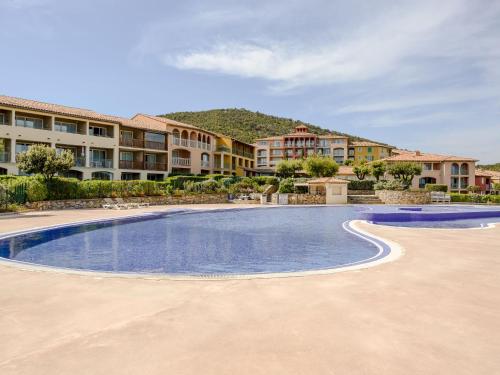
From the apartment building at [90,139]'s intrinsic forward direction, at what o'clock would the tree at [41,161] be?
The tree is roughly at 2 o'clock from the apartment building.

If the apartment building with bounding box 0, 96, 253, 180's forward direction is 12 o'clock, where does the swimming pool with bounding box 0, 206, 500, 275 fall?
The swimming pool is roughly at 1 o'clock from the apartment building.

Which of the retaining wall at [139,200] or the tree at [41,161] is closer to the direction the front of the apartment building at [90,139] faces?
the retaining wall

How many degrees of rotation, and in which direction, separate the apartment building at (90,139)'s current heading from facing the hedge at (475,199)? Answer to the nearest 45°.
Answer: approximately 45° to its left

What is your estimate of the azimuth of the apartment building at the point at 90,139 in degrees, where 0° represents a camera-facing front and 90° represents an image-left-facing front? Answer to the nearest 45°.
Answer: approximately 315°
